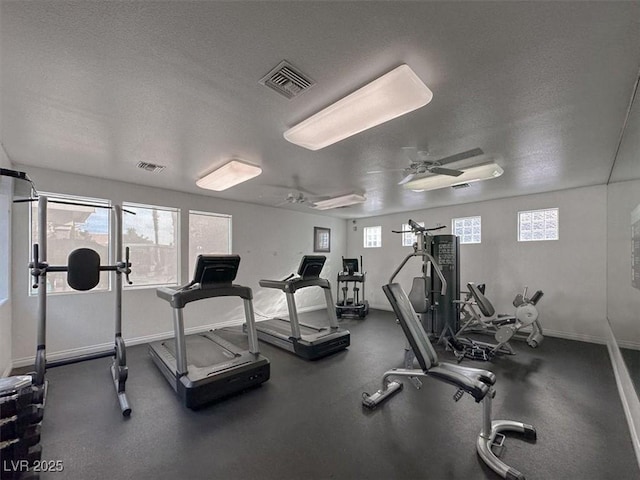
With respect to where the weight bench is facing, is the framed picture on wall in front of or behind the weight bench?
behind

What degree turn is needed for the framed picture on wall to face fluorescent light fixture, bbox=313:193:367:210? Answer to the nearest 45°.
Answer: approximately 45° to its right

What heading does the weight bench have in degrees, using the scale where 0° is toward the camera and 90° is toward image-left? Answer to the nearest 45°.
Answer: approximately 315°
